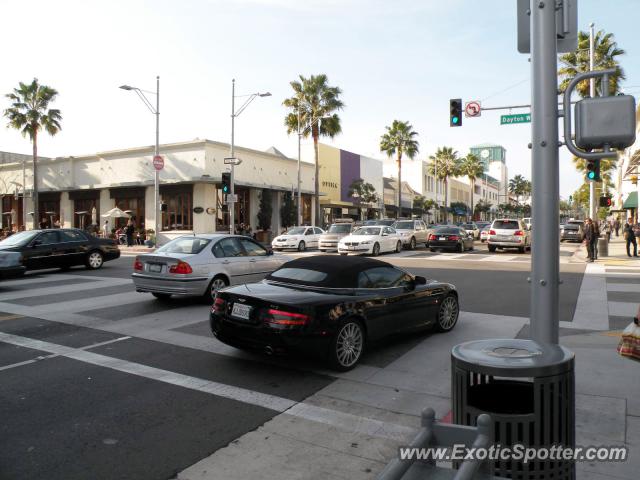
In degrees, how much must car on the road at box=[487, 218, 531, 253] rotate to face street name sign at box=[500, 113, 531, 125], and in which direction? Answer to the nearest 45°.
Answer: approximately 180°

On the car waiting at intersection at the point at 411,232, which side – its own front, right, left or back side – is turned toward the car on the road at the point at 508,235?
left

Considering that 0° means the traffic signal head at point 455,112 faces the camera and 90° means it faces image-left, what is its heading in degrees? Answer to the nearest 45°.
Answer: approximately 0°

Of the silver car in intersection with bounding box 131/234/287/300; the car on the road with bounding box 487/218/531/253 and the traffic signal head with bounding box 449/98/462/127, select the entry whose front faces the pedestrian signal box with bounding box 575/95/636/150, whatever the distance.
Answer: the traffic signal head

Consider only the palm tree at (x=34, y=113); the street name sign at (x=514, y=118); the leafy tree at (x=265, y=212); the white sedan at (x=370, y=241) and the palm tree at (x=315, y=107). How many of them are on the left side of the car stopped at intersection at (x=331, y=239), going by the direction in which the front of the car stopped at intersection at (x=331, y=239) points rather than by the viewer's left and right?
2

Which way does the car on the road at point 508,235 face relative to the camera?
away from the camera

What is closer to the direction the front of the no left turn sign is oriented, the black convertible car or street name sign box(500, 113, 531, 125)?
the black convertible car

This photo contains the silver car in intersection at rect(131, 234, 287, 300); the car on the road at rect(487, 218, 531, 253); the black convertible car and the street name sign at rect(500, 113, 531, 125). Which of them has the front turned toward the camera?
the street name sign

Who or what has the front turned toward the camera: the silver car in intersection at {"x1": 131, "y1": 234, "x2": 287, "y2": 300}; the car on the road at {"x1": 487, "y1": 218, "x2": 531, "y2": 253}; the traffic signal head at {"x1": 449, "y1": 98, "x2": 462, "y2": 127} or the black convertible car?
the traffic signal head
